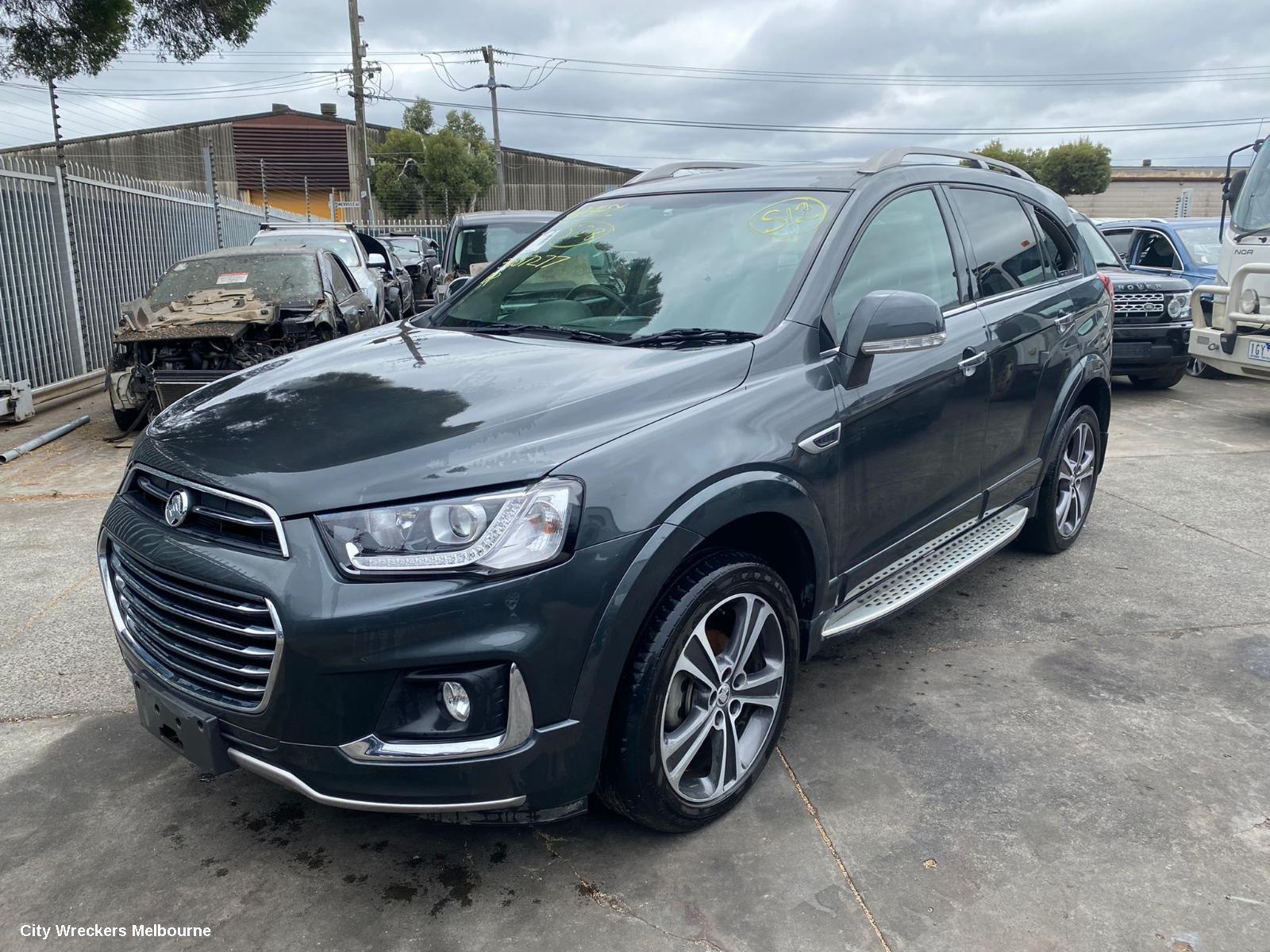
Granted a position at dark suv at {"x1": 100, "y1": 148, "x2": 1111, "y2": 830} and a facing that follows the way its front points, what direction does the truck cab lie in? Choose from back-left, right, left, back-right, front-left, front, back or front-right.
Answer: back

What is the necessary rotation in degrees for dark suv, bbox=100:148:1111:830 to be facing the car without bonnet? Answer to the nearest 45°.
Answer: approximately 90° to its right

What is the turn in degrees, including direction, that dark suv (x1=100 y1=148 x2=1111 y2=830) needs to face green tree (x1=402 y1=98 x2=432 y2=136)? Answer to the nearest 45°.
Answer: approximately 135° to its right

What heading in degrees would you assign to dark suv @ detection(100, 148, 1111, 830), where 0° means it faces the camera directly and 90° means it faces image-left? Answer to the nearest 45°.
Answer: approximately 45°

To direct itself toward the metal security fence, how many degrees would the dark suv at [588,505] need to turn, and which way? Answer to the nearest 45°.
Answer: approximately 90° to its right

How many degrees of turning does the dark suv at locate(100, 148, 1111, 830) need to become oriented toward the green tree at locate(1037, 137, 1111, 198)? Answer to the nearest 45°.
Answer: approximately 180°

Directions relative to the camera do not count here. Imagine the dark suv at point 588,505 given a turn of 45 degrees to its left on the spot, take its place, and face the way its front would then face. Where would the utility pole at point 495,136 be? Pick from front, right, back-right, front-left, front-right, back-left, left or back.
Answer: back

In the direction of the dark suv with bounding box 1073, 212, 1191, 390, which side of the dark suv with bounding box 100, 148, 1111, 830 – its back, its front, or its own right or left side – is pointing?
back

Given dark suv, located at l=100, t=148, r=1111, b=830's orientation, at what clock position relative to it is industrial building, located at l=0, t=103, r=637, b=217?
The industrial building is roughly at 4 o'clock from the dark suv.
